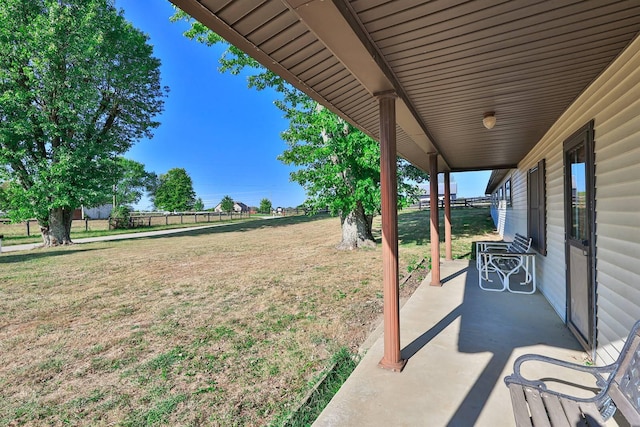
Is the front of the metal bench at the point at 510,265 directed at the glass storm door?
no

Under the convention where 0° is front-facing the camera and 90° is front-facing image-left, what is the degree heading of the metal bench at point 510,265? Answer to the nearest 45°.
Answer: approximately 90°

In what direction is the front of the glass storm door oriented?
to the viewer's left

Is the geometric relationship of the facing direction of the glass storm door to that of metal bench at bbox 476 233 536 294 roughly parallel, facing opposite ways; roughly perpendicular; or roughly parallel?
roughly parallel

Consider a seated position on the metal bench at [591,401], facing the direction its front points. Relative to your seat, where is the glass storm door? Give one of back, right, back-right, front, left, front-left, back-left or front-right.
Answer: right

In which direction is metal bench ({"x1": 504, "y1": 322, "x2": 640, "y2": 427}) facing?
to the viewer's left

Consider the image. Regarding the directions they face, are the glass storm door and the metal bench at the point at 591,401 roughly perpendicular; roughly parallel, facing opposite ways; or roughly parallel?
roughly parallel

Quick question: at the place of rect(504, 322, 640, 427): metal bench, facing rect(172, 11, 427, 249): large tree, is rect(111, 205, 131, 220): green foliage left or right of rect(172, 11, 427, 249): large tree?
left

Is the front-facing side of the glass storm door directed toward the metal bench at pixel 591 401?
no

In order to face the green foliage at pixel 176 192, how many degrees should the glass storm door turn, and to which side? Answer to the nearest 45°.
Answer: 0° — it already faces it

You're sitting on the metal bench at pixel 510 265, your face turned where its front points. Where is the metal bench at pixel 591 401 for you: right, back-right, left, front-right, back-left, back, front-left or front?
left

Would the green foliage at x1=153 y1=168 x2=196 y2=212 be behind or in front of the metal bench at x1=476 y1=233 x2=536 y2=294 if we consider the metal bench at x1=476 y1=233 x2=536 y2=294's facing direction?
in front

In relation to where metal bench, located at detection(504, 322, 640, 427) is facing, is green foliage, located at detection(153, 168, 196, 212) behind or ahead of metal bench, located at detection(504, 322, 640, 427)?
ahead
